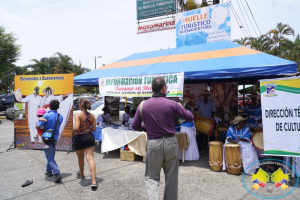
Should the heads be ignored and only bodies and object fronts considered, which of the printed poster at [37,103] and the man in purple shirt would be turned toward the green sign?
the man in purple shirt

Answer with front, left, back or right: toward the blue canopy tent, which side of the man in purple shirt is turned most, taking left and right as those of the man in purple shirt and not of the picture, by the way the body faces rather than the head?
front

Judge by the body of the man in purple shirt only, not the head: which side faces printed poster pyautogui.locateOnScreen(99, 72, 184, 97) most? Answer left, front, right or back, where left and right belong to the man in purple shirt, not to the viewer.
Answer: front

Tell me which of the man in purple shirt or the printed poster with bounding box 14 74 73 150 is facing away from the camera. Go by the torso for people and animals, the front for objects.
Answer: the man in purple shirt

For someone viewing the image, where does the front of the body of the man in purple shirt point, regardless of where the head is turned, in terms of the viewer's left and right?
facing away from the viewer

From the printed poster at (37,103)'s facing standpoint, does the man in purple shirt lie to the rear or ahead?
ahead

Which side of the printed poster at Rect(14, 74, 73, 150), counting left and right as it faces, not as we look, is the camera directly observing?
front

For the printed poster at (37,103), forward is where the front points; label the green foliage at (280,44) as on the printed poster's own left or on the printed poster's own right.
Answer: on the printed poster's own left

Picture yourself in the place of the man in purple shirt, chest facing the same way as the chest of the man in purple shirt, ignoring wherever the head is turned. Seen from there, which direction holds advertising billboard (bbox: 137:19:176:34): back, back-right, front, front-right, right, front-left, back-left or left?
front

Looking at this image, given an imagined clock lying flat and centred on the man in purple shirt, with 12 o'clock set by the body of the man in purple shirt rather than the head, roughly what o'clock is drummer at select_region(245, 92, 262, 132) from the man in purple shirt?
The drummer is roughly at 1 o'clock from the man in purple shirt.
